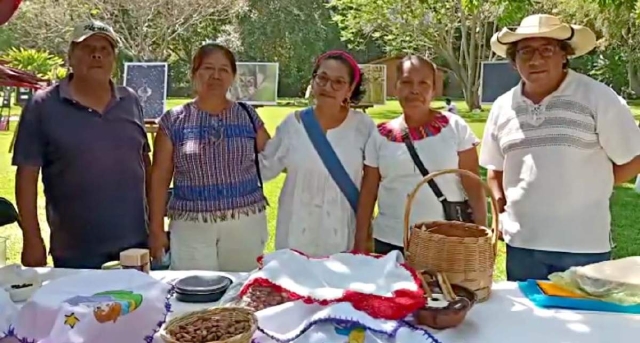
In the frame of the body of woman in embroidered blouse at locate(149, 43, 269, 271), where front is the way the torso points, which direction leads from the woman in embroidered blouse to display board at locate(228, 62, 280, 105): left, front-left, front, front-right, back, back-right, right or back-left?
back

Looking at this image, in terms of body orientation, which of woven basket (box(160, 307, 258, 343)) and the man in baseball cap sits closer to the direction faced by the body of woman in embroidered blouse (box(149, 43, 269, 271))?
the woven basket

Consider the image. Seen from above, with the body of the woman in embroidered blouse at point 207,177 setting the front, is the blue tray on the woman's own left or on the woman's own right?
on the woman's own left

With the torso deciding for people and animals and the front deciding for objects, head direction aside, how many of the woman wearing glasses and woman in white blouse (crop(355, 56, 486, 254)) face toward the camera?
2

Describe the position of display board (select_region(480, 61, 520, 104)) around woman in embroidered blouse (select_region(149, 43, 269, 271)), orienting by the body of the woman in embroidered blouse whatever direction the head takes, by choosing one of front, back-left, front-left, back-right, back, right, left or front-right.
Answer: back-left

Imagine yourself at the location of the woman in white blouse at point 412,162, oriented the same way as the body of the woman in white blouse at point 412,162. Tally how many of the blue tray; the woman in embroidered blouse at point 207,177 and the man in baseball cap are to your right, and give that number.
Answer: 2

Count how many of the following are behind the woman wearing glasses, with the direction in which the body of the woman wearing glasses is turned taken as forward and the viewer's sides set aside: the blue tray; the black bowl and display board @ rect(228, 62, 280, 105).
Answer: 1

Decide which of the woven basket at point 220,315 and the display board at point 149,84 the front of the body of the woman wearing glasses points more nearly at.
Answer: the woven basket

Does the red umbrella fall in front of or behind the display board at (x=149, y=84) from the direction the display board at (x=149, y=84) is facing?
in front
